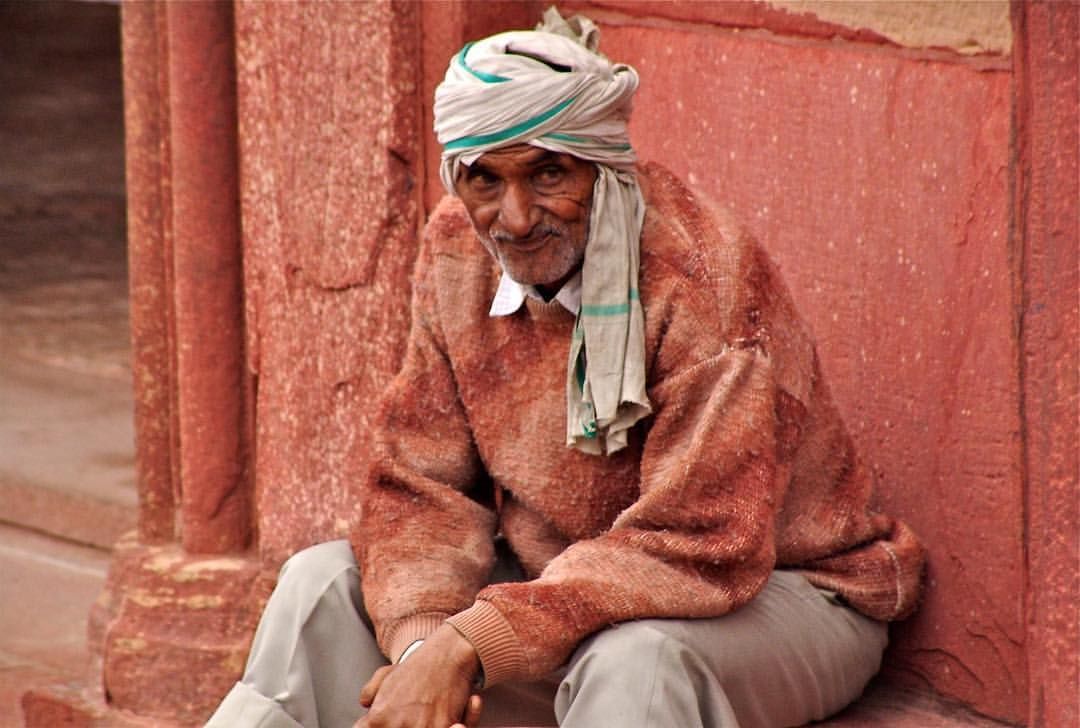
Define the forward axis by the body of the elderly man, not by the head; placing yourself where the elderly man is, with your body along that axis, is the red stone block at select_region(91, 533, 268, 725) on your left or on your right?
on your right

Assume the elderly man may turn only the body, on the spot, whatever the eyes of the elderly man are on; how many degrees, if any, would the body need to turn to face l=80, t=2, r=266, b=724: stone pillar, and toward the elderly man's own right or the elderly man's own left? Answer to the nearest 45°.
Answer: approximately 90° to the elderly man's own right

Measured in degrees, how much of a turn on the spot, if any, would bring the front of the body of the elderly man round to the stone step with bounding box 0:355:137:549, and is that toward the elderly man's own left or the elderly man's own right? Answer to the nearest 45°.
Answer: approximately 90° to the elderly man's own right

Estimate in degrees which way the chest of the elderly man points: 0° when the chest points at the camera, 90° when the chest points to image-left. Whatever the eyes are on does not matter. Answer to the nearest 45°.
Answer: approximately 45°

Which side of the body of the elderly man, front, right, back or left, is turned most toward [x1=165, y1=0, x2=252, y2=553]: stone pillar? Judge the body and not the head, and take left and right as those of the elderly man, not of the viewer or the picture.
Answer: right
